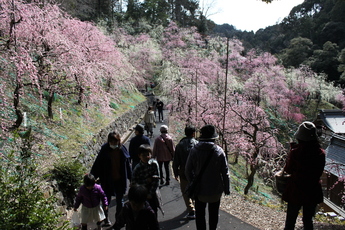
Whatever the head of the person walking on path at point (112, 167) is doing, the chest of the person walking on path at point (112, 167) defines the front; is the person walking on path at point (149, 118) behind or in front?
behind

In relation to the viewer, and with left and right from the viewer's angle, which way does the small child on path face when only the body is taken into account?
facing the viewer

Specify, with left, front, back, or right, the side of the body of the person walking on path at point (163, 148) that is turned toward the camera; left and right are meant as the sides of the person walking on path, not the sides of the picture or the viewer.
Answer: back

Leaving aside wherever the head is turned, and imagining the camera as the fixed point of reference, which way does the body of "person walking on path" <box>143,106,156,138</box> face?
away from the camera

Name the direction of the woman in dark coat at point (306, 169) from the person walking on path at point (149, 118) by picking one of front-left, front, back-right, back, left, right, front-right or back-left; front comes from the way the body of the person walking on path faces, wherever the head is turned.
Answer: back

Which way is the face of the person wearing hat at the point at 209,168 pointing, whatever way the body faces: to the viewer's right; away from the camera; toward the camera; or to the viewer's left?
away from the camera

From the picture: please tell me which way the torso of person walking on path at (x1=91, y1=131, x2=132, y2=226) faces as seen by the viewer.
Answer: toward the camera

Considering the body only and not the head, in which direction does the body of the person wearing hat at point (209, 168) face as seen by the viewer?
away from the camera

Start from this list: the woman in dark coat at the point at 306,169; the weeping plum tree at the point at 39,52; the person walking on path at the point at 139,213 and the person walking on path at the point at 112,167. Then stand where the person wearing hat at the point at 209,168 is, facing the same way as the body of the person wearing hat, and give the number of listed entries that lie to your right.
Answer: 1

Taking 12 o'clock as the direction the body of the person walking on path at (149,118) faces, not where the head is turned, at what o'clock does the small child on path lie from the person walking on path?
The small child on path is roughly at 6 o'clock from the person walking on path.

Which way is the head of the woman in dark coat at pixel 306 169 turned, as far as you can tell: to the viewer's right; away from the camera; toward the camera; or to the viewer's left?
away from the camera

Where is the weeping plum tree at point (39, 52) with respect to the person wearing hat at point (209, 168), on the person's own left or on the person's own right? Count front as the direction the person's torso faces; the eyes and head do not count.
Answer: on the person's own left

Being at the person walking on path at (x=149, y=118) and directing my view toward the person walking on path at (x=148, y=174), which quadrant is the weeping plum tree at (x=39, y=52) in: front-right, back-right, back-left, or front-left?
front-right
